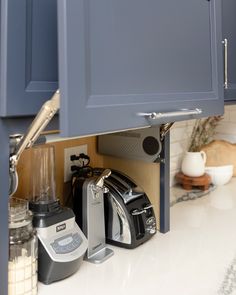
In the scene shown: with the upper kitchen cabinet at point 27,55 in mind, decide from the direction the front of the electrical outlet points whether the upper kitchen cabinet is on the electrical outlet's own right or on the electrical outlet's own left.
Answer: on the electrical outlet's own right

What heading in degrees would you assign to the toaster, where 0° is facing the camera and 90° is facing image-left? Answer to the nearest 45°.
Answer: approximately 315°

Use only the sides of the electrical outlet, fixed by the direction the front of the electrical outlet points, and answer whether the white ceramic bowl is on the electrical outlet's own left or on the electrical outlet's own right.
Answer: on the electrical outlet's own left
